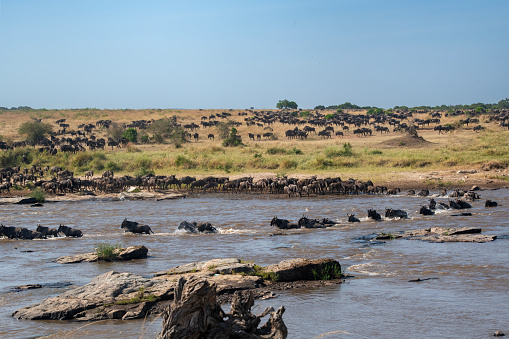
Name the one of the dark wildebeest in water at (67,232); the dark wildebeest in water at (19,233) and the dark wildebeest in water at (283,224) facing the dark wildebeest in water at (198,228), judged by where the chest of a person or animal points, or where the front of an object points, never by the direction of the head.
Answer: the dark wildebeest in water at (283,224)

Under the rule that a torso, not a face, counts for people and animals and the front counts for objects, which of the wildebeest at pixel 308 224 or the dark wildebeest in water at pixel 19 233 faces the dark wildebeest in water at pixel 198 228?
the wildebeest

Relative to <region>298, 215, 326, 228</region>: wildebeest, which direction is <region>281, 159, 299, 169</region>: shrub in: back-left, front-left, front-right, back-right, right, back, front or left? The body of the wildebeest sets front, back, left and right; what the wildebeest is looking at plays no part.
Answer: right

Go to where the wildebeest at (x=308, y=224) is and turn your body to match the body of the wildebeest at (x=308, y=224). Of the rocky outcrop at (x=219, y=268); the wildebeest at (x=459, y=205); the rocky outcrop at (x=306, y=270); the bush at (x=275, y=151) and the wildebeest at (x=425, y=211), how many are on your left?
2

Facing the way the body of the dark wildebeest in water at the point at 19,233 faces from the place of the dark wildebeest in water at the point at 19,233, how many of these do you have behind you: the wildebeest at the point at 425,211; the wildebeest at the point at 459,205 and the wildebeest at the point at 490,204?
3

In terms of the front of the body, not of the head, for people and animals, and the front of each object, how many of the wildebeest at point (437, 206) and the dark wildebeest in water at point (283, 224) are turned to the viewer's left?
2

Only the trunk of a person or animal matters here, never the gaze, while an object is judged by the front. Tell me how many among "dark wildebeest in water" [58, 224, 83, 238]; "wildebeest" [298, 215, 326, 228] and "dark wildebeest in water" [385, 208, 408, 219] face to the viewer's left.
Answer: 3

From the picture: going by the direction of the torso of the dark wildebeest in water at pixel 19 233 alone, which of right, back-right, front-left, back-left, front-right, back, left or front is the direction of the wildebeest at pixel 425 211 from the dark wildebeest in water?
back

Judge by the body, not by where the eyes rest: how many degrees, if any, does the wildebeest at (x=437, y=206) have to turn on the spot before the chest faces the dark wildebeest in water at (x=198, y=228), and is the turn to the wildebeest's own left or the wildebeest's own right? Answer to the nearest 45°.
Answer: approximately 45° to the wildebeest's own left

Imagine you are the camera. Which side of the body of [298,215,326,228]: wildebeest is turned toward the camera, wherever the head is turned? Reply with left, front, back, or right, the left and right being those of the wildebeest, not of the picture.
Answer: left

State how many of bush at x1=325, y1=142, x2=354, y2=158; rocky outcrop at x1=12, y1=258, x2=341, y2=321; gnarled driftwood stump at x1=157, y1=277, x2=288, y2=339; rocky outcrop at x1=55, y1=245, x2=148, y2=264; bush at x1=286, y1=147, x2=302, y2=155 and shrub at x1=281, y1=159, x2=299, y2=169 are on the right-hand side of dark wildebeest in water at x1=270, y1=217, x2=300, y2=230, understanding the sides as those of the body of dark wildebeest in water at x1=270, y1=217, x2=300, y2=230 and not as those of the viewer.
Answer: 3

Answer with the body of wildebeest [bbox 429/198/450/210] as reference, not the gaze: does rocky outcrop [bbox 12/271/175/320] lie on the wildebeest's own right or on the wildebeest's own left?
on the wildebeest's own left

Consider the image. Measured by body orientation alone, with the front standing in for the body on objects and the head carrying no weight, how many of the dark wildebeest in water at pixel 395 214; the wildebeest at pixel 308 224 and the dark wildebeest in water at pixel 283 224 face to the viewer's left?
3

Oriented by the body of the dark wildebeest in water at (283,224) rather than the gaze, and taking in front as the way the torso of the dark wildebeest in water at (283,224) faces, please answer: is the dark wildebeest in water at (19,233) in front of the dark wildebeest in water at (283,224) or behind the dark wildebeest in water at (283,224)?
in front

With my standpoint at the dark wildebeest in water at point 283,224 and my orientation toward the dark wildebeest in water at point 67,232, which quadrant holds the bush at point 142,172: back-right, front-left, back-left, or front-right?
front-right

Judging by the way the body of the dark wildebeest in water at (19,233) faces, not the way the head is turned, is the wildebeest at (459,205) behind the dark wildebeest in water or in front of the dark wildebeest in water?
behind

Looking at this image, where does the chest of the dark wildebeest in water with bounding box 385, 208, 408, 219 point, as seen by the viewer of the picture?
to the viewer's left

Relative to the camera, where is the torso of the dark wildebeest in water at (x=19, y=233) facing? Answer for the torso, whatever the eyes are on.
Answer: to the viewer's left
